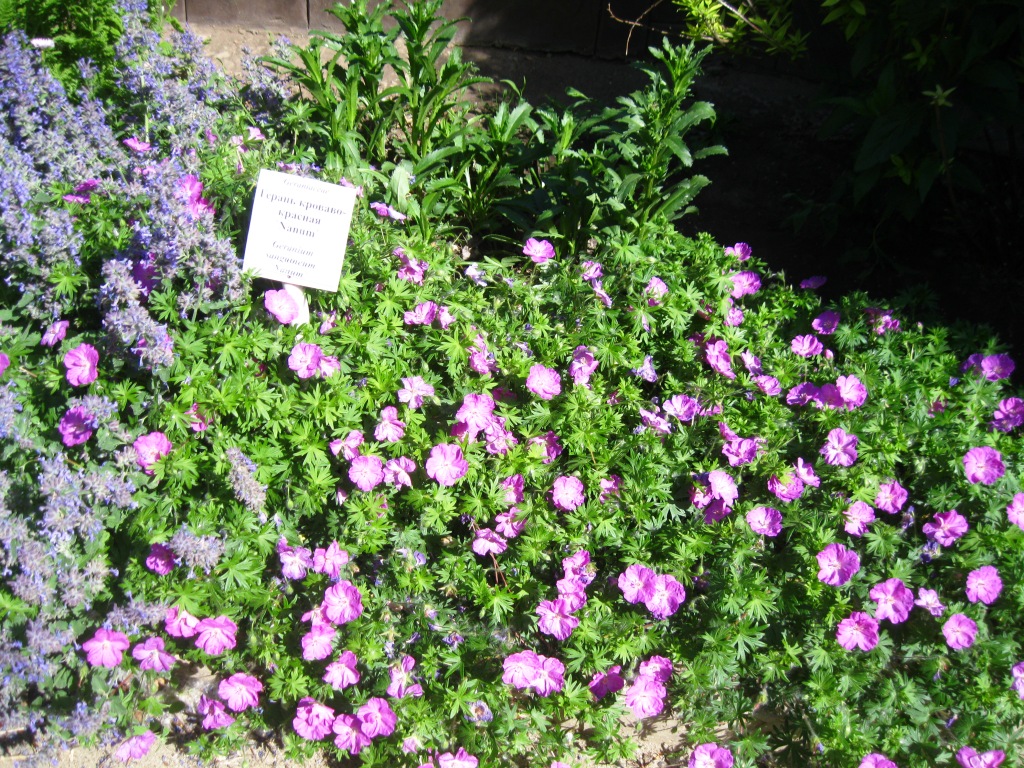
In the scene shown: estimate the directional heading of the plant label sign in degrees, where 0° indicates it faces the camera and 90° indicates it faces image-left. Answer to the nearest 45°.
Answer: approximately 0°

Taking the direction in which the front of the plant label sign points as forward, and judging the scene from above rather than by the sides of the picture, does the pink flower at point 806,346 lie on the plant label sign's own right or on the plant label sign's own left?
on the plant label sign's own left

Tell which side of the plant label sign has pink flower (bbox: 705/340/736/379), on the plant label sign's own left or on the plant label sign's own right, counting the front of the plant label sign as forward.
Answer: on the plant label sign's own left

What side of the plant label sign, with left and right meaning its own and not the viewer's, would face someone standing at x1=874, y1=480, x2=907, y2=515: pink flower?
left

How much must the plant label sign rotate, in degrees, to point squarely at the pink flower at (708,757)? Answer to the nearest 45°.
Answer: approximately 45° to its left
